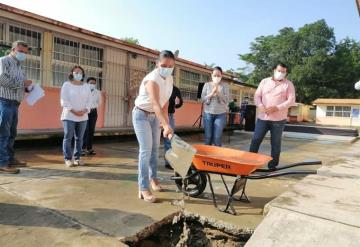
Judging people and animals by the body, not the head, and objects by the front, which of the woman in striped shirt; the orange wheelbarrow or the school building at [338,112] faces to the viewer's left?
the orange wheelbarrow

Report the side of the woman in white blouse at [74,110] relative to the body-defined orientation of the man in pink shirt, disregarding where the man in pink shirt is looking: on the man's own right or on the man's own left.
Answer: on the man's own right

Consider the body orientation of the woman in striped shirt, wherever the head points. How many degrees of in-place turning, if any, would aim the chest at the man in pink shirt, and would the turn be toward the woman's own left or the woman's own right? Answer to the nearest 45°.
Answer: approximately 45° to the woman's own left

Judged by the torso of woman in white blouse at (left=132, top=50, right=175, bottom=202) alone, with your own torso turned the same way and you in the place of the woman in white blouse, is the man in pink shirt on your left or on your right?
on your left

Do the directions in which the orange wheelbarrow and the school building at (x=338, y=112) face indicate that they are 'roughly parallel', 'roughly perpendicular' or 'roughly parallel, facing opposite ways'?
roughly perpendicular

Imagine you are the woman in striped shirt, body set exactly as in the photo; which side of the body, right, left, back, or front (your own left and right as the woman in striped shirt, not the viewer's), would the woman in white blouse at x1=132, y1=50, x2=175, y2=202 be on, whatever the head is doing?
front

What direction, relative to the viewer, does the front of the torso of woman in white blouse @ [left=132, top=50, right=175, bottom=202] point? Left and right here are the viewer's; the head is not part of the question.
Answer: facing the viewer and to the right of the viewer

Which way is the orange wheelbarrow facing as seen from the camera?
to the viewer's left

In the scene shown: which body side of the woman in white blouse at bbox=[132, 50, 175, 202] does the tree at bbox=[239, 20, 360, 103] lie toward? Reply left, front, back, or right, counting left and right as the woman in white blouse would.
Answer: left

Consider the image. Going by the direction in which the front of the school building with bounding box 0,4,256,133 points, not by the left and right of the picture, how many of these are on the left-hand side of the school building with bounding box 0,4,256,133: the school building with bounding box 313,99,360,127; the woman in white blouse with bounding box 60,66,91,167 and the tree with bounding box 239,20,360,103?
2

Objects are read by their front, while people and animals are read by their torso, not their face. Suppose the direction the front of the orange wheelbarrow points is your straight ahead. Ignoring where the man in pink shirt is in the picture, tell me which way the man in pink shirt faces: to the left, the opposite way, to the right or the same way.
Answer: to the left

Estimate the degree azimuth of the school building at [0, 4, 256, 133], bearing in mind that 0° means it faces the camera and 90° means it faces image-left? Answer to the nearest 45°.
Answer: approximately 315°

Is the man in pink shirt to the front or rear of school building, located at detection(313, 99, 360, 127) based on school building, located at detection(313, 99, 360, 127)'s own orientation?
to the front

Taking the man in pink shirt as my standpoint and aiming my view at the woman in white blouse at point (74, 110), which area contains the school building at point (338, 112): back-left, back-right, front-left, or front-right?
back-right

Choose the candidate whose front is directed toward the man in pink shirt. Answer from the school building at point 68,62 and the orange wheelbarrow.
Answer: the school building

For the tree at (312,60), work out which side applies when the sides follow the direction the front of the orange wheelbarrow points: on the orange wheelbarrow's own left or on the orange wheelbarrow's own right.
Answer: on the orange wheelbarrow's own right
